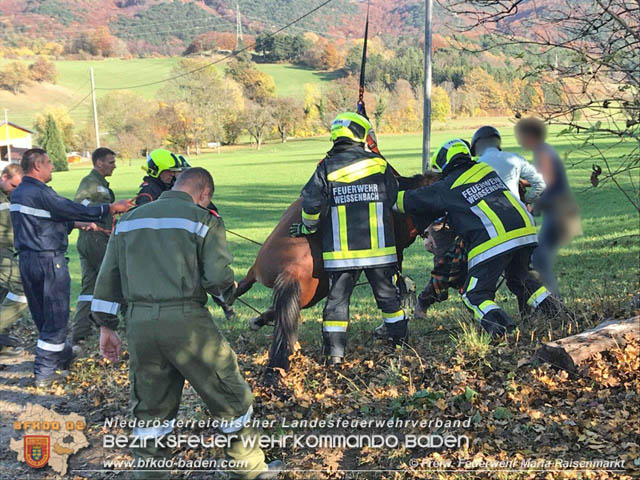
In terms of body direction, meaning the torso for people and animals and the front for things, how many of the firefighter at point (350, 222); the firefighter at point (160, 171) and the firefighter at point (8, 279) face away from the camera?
1

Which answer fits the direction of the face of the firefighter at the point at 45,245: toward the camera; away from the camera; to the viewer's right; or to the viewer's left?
to the viewer's right

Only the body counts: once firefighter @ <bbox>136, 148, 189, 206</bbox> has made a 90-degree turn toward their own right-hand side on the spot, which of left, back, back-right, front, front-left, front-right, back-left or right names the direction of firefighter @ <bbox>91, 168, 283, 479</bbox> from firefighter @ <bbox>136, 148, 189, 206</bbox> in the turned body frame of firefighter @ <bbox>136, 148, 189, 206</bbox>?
front

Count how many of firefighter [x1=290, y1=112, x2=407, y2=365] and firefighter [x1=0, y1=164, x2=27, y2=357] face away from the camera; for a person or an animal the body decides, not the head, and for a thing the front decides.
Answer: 1

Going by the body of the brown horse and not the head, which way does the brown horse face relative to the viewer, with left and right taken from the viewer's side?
facing away from the viewer and to the right of the viewer

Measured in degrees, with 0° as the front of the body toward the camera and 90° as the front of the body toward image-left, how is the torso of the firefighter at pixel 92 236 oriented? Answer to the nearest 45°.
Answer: approximately 270°

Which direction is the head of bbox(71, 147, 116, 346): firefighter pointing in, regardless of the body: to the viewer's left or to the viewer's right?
to the viewer's right

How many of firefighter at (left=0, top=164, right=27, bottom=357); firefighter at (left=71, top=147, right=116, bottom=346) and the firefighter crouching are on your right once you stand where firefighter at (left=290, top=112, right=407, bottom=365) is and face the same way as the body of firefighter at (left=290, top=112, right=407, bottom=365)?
1

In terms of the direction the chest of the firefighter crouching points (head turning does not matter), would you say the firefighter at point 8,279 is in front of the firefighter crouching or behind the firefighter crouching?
in front

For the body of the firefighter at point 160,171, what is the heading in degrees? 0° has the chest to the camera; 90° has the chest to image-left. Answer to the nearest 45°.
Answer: approximately 270°

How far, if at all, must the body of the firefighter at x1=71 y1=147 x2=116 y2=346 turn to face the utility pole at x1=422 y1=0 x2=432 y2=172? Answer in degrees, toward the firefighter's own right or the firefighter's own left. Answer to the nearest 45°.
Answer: approximately 45° to the firefighter's own left

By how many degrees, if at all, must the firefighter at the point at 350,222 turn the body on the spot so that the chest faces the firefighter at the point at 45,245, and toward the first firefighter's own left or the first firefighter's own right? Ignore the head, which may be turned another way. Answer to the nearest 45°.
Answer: approximately 90° to the first firefighter's own left

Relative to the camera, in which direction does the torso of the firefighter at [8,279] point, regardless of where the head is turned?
to the viewer's right

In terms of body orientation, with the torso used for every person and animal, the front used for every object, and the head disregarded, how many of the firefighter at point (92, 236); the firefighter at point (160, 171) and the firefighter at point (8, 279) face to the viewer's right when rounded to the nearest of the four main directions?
3

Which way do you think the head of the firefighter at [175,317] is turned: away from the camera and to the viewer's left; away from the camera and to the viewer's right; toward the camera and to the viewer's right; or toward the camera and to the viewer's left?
away from the camera and to the viewer's right
